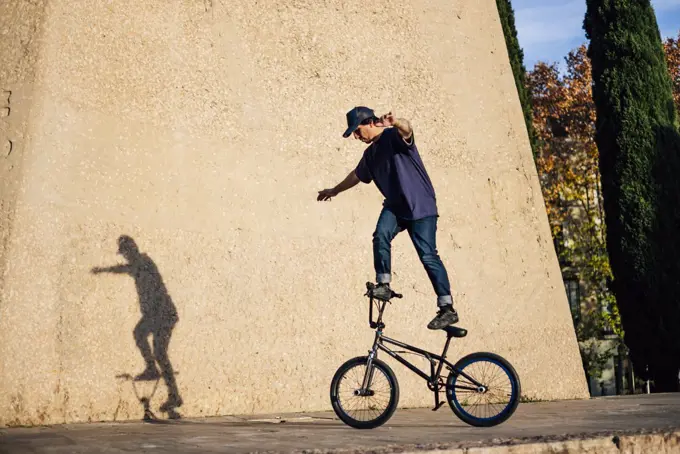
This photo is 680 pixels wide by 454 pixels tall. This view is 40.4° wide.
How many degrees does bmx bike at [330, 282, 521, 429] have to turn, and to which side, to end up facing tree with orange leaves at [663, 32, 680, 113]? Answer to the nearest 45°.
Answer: approximately 90° to its right

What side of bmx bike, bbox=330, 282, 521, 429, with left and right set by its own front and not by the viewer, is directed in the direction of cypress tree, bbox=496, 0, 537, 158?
right

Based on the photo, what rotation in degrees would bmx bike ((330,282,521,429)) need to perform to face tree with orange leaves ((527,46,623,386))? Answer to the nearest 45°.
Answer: approximately 90° to its right

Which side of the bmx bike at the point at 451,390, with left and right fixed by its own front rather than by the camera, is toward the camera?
left
